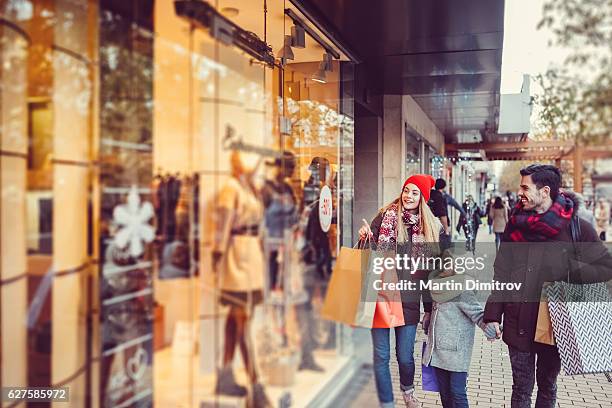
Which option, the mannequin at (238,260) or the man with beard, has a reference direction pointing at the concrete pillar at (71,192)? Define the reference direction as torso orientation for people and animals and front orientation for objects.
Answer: the man with beard

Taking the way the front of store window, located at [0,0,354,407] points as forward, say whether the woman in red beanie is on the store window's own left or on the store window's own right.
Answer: on the store window's own left

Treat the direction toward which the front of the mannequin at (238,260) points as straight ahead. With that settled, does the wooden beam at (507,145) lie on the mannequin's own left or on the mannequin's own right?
on the mannequin's own left

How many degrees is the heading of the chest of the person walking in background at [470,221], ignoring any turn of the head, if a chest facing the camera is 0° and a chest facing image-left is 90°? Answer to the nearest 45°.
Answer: approximately 0°

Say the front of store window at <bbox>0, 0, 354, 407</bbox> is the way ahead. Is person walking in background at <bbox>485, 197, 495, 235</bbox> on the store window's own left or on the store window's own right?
on the store window's own left

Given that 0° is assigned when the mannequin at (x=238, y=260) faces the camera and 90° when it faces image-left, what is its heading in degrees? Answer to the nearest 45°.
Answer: approximately 315°
